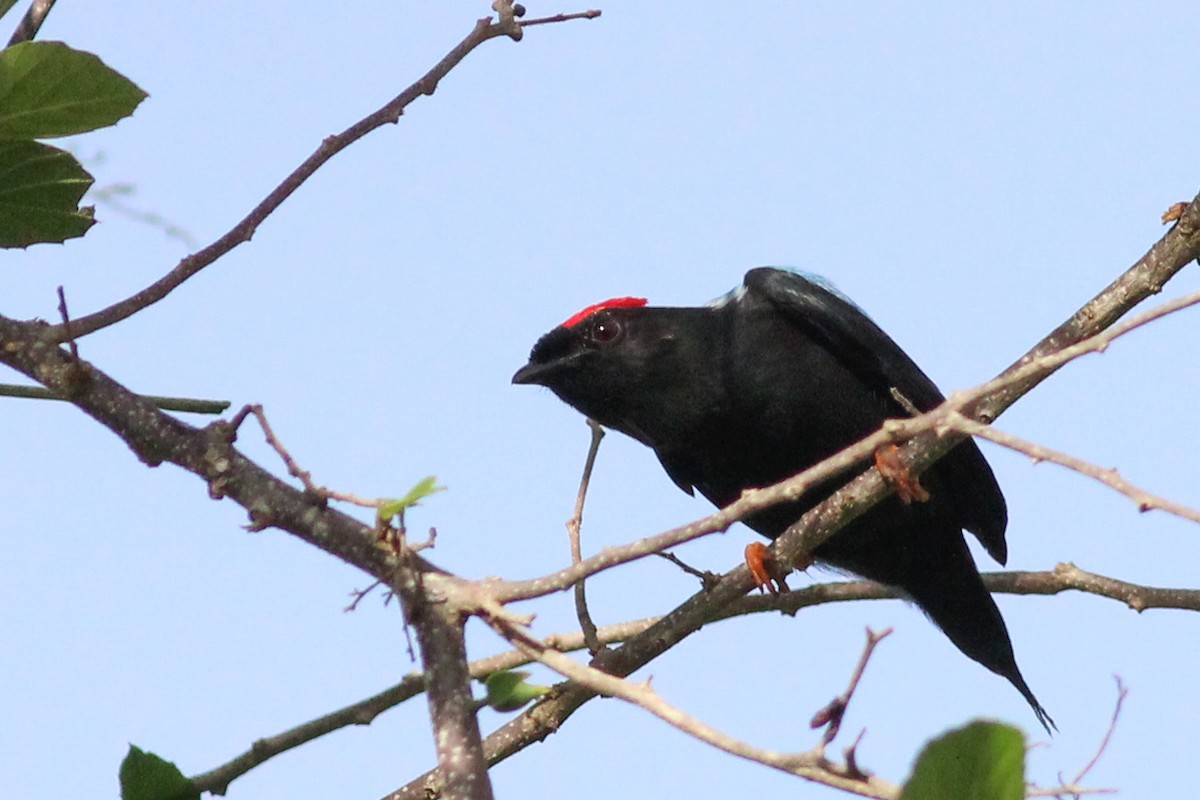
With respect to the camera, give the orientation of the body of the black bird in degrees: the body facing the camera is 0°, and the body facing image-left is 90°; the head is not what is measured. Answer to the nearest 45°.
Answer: approximately 90°

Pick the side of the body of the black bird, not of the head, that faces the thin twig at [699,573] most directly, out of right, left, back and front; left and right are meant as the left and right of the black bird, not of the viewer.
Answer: front

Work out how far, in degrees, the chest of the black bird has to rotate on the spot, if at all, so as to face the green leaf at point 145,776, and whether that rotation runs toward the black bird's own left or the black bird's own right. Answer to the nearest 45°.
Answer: approximately 45° to the black bird's own left

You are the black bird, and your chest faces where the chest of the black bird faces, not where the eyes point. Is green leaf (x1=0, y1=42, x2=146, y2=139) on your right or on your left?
on your left

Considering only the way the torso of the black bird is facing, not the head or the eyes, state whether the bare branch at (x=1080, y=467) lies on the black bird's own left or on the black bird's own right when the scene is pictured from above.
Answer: on the black bird's own left

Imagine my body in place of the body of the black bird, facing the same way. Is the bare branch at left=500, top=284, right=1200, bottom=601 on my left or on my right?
on my left

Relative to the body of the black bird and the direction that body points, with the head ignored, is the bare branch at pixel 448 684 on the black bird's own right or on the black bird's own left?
on the black bird's own left

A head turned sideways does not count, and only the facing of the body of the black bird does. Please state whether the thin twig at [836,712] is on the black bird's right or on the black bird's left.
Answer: on the black bird's left
